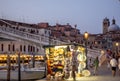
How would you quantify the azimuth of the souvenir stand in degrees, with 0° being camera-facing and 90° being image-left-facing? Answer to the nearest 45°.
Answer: approximately 0°
